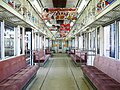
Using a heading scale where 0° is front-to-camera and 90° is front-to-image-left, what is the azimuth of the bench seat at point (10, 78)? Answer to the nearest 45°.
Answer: approximately 315°

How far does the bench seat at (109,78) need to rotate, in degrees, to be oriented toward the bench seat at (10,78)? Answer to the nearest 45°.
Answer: approximately 45° to its right

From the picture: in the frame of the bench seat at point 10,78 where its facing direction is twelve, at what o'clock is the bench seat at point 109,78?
the bench seat at point 109,78 is roughly at 11 o'clock from the bench seat at point 10,78.

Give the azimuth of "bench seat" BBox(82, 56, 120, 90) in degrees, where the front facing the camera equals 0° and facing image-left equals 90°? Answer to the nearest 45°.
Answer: approximately 45°
